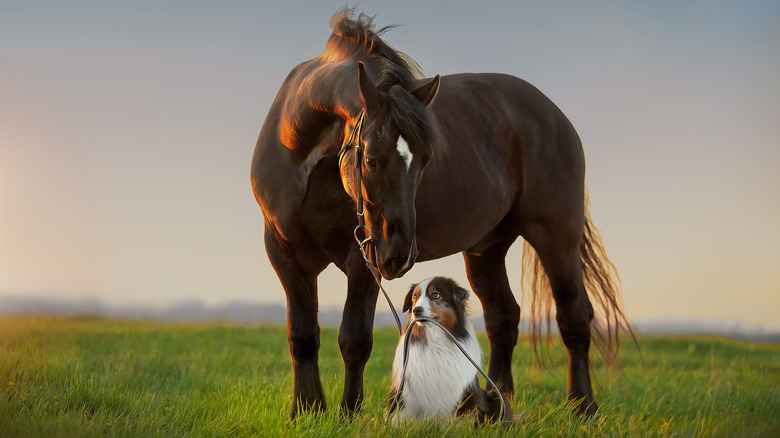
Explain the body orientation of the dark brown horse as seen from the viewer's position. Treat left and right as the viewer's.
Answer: facing the viewer and to the left of the viewer
